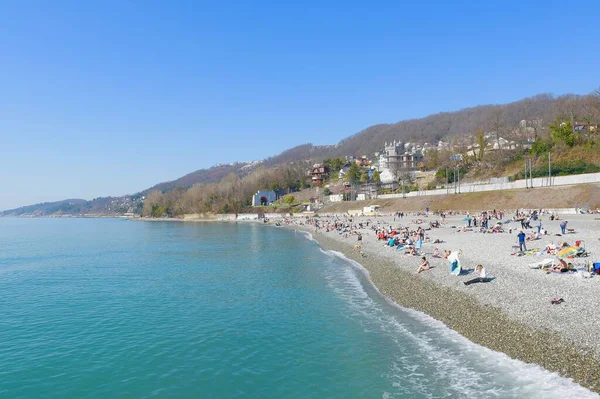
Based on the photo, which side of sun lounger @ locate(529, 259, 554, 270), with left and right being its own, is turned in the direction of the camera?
left

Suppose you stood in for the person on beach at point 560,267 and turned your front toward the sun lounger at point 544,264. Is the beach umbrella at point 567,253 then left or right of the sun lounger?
right

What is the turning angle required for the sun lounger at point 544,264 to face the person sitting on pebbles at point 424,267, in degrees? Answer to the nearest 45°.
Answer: approximately 45° to its right

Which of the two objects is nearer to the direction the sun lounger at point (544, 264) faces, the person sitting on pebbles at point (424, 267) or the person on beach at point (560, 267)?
the person sitting on pebbles

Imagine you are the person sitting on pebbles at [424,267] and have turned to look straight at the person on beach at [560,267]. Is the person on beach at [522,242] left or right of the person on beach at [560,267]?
left

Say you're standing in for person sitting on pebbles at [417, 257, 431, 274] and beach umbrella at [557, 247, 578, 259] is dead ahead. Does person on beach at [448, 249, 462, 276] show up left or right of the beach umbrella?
right

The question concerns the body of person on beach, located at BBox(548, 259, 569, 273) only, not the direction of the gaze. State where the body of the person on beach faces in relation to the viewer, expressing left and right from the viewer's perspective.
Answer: facing to the left of the viewer

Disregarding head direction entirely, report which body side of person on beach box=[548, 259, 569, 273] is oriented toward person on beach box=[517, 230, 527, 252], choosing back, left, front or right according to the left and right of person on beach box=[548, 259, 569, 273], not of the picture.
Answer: right

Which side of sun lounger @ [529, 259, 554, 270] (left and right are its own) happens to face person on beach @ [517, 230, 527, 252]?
right

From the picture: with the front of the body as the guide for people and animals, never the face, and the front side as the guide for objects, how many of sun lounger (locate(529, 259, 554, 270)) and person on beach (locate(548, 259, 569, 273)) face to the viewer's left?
2

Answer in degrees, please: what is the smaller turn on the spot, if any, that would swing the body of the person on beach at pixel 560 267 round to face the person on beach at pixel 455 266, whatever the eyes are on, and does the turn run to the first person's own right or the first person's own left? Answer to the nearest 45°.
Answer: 0° — they already face them

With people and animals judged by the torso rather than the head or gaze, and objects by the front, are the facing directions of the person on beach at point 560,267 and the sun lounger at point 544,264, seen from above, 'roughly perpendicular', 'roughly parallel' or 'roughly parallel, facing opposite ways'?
roughly parallel

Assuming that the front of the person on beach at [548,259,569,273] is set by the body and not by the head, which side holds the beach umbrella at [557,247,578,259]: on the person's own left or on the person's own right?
on the person's own right

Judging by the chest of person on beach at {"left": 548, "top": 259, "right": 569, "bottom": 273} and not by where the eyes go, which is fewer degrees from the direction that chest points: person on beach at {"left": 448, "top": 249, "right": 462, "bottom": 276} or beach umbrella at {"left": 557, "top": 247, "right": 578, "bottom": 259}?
the person on beach
